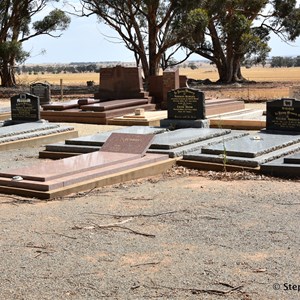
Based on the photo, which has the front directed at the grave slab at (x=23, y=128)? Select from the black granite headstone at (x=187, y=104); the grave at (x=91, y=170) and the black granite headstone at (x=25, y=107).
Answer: the black granite headstone at (x=25, y=107)

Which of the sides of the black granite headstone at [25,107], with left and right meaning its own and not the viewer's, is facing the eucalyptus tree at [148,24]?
back

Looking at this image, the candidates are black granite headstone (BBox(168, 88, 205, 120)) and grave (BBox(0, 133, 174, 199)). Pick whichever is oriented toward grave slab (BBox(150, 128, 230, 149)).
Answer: the black granite headstone

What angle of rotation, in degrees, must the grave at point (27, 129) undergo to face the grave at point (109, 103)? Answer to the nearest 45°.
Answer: approximately 135° to its left

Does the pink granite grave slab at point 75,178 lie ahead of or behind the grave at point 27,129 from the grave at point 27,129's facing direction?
ahead

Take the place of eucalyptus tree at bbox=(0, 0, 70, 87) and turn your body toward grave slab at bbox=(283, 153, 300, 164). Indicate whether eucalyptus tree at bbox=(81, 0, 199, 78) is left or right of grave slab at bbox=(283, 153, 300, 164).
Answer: left

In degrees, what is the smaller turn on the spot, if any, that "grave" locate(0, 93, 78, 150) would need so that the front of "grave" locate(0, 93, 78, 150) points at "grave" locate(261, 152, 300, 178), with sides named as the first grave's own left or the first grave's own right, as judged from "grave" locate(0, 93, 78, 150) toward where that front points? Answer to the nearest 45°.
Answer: approximately 45° to the first grave's own left

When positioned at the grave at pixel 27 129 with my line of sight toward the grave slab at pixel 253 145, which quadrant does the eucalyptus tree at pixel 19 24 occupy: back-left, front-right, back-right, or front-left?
back-left

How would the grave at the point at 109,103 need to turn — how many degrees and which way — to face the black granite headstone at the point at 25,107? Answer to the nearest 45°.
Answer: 0° — it already faces it

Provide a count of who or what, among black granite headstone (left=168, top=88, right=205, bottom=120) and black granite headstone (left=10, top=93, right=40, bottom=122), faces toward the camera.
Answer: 2

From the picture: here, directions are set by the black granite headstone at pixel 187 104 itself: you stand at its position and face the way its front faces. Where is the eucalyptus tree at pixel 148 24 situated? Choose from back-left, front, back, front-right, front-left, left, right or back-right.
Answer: back

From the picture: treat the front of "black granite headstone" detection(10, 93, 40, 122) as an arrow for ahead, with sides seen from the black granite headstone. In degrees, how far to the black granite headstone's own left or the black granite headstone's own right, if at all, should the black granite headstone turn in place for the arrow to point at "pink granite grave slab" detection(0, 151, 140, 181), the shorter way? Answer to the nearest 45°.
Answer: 0° — it already faces it

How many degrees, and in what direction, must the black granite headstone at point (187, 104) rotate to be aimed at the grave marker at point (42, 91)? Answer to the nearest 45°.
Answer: approximately 135° to its right

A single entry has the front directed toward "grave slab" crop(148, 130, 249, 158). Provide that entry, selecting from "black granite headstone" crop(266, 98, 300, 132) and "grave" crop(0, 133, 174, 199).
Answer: the black granite headstone
